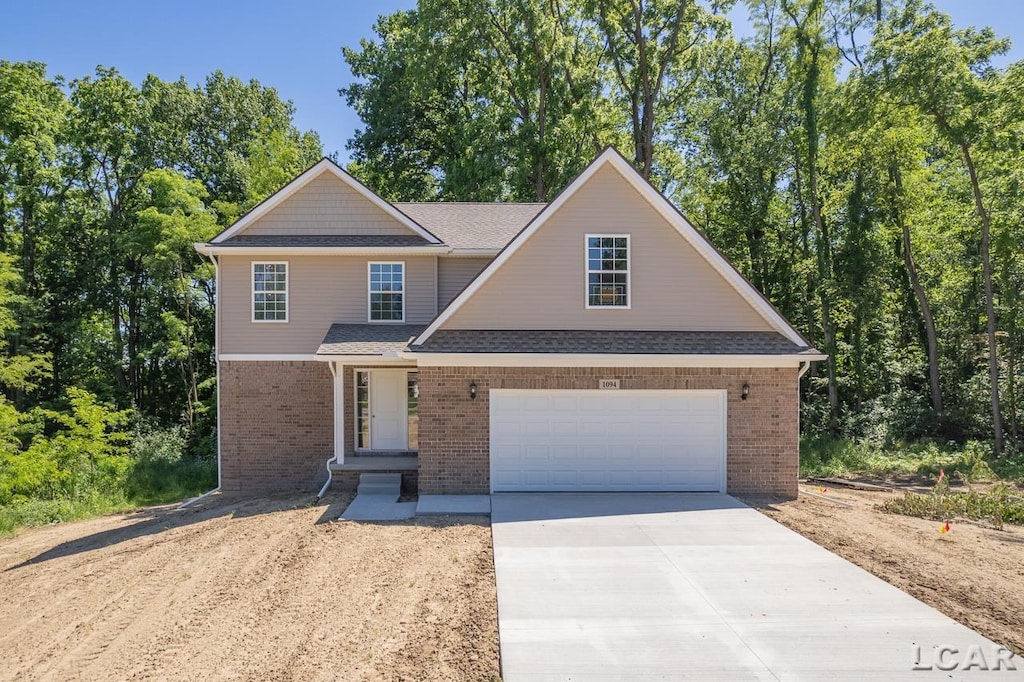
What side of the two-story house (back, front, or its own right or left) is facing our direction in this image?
front
